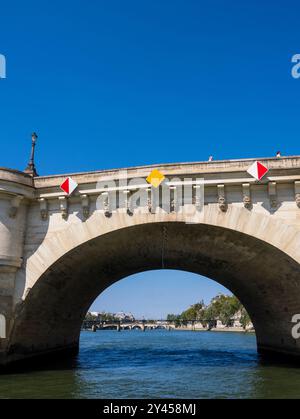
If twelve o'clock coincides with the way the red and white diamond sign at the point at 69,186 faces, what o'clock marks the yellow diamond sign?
The yellow diamond sign is roughly at 10 o'clock from the red and white diamond sign.

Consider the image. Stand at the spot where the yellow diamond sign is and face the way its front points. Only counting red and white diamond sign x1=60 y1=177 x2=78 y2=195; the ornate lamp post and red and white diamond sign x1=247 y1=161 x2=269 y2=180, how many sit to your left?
1

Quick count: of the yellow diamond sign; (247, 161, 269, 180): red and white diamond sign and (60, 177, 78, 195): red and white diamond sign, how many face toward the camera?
3

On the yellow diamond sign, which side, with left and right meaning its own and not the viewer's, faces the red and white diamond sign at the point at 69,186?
right

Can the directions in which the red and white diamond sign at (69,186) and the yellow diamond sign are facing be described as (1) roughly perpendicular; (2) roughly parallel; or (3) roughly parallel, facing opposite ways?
roughly parallel

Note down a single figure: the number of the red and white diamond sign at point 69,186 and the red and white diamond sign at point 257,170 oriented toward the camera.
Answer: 2

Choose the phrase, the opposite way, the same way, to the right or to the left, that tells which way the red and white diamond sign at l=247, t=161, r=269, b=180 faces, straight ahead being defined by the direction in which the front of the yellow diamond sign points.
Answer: the same way

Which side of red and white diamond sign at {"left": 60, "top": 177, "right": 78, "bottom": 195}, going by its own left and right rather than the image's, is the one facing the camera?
front

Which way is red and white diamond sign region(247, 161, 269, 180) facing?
toward the camera

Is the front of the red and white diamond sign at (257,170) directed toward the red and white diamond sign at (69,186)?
no

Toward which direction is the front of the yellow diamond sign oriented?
toward the camera

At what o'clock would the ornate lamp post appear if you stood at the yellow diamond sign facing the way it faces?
The ornate lamp post is roughly at 4 o'clock from the yellow diamond sign.

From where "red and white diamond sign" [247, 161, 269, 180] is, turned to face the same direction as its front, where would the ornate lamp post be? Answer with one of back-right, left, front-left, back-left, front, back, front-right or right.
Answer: right
